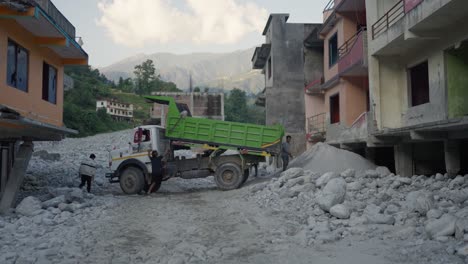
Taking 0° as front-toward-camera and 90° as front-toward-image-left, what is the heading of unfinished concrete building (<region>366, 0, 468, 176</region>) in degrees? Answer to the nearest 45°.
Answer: approximately 45°

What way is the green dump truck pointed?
to the viewer's left

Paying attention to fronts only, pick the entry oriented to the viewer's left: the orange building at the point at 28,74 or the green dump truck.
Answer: the green dump truck

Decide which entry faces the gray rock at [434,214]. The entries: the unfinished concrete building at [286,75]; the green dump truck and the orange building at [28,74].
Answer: the orange building

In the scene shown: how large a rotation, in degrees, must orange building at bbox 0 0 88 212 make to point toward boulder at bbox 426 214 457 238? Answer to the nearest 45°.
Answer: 0° — it already faces it

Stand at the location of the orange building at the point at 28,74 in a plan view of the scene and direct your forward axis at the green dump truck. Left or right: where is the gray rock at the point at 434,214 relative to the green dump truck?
right

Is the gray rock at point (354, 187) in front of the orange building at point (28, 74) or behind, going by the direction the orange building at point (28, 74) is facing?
in front

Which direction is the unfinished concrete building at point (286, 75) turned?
to the viewer's left

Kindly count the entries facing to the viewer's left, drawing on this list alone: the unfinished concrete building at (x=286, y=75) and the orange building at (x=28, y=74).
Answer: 1

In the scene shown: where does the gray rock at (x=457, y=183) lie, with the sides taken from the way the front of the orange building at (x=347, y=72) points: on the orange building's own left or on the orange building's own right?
on the orange building's own left

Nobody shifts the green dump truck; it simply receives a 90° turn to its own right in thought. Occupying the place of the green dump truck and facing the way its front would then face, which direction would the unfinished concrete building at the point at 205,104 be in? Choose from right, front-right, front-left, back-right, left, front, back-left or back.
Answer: front

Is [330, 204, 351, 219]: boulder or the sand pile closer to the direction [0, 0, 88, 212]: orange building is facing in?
the boulder

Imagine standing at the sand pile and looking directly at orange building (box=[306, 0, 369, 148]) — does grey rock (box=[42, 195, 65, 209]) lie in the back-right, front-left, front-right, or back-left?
back-left

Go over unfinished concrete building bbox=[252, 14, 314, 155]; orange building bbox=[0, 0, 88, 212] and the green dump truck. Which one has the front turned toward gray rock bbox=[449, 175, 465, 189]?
the orange building

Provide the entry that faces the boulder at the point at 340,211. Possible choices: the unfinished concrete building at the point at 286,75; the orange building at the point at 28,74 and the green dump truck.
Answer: the orange building

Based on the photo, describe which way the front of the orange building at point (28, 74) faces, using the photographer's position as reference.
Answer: facing the viewer and to the right of the viewer

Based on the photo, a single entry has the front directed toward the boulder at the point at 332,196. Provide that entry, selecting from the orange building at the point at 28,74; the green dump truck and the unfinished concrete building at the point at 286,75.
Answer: the orange building

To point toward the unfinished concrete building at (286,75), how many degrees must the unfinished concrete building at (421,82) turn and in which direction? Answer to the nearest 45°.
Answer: approximately 90° to its right

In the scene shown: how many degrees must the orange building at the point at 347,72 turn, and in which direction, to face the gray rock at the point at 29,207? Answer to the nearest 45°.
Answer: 0° — it already faces it

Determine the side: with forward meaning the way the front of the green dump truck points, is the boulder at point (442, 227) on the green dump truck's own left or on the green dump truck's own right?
on the green dump truck's own left
